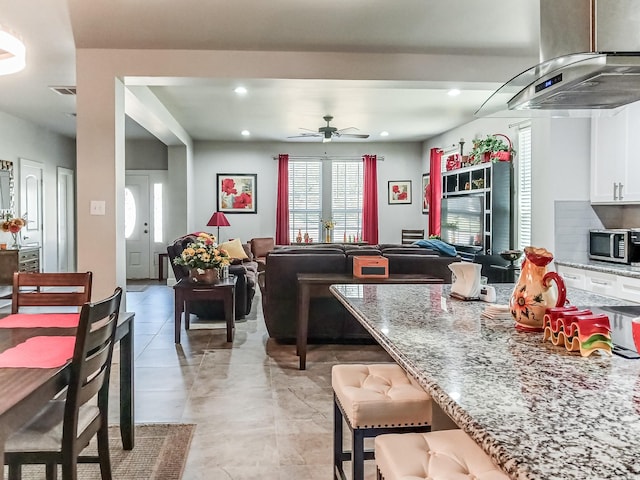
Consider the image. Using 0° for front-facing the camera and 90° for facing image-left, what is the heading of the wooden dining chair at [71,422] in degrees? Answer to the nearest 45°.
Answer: approximately 135°

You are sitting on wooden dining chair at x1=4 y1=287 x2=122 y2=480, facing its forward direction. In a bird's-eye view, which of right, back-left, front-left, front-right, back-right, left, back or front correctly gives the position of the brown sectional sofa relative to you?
right

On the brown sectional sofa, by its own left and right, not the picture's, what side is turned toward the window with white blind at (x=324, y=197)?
front

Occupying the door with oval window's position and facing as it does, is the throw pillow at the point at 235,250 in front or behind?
in front

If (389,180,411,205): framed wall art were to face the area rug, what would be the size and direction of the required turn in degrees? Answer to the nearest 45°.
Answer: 0° — it already faces it

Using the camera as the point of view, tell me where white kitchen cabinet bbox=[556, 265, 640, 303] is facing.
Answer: facing the viewer and to the left of the viewer

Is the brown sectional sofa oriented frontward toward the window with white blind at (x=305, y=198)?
yes

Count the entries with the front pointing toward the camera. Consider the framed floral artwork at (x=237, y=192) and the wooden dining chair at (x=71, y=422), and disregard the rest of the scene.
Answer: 1

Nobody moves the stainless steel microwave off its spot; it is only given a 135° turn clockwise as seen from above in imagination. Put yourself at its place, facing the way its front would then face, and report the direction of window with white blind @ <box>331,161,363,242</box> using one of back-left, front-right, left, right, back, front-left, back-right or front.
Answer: front-left

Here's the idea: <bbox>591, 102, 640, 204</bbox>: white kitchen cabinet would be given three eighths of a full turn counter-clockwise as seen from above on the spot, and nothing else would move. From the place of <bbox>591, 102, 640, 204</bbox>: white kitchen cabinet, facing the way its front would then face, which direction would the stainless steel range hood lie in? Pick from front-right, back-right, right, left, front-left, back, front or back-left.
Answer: right

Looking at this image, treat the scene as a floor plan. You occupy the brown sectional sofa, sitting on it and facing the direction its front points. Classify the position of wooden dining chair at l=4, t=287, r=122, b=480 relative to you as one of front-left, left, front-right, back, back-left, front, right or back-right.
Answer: back

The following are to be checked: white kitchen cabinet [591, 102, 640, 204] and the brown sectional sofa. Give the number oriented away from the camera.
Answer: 1

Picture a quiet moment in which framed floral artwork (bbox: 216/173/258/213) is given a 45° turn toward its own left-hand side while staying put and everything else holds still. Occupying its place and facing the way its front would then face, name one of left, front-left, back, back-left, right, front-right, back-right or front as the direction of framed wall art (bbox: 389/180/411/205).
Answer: front-left

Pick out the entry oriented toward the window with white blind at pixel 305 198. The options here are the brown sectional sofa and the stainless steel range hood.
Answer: the brown sectional sofa

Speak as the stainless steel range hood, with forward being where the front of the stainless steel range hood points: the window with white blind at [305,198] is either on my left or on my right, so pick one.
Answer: on my right
